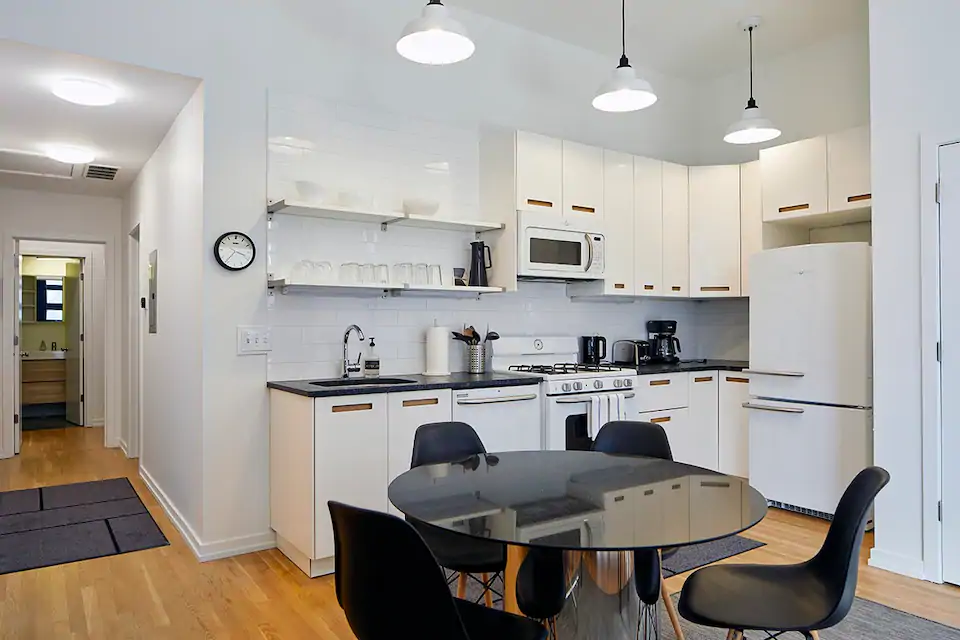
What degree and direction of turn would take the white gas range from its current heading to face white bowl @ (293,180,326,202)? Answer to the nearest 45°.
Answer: approximately 90° to its right

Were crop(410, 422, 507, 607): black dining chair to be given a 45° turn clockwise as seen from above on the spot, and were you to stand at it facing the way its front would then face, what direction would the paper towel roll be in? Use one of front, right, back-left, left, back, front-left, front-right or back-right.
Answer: back

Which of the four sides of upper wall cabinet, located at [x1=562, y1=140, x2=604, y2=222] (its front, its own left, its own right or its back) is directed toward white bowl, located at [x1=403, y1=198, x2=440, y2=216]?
right

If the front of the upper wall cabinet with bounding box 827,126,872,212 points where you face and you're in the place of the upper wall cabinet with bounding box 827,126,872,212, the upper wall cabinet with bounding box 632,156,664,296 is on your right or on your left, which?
on your right

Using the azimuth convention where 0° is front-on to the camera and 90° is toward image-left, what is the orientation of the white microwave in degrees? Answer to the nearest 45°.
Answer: approximately 315°

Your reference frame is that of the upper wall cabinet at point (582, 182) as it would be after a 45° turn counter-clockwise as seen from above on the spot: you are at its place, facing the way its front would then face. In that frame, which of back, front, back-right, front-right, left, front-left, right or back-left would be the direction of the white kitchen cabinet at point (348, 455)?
back-right

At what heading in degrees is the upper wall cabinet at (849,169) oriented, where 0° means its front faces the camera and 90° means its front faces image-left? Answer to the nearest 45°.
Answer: approximately 45°
